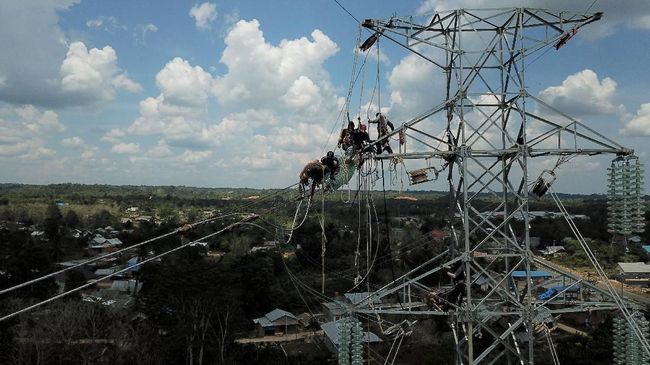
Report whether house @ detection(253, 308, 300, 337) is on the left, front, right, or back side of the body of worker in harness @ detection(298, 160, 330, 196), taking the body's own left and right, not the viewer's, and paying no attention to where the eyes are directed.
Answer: right

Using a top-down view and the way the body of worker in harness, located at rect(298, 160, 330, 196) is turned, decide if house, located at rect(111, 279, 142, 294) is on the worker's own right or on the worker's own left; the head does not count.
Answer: on the worker's own right
